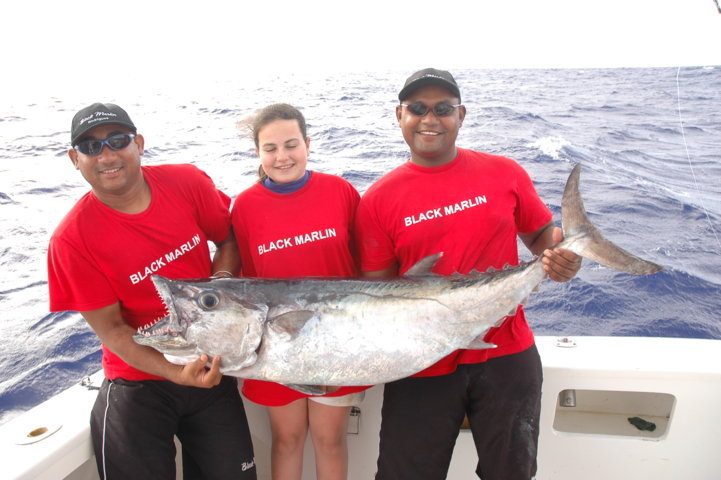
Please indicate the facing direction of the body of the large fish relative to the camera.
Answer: to the viewer's left

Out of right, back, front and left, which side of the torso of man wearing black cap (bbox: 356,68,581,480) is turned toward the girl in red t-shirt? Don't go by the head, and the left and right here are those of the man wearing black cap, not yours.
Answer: right

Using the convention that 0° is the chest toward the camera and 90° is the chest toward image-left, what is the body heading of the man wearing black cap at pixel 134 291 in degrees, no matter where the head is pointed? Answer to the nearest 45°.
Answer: approximately 0°

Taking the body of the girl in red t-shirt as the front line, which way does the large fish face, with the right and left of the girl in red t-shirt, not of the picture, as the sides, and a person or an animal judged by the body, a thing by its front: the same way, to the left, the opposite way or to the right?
to the right

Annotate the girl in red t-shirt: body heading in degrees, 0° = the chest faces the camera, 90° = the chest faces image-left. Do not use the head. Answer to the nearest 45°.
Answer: approximately 0°

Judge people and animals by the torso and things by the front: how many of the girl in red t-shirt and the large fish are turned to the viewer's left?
1

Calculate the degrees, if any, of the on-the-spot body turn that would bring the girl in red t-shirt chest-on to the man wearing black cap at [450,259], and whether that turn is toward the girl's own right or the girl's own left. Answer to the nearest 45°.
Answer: approximately 90° to the girl's own left
